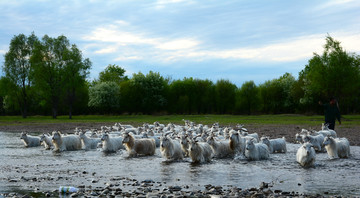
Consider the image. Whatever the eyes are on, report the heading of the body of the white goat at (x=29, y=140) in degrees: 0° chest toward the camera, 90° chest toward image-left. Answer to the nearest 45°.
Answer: approximately 90°

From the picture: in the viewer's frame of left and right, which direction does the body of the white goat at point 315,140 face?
facing to the left of the viewer

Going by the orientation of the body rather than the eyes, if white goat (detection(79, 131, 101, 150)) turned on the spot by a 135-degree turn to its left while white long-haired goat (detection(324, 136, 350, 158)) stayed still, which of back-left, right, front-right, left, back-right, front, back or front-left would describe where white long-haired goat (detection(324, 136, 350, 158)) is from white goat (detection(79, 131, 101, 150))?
front

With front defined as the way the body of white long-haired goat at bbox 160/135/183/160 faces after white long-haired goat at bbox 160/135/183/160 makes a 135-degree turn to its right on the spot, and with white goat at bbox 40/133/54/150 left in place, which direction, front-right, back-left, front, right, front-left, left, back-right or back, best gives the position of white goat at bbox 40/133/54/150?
front-left

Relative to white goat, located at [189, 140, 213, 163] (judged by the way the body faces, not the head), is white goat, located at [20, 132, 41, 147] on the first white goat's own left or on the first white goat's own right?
on the first white goat's own right

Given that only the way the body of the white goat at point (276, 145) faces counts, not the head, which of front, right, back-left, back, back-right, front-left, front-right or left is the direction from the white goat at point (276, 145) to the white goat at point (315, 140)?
back

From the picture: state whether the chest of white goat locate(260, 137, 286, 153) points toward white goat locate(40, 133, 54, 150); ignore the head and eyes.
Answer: yes

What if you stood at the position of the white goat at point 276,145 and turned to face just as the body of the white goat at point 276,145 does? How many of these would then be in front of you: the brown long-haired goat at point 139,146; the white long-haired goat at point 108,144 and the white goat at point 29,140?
3

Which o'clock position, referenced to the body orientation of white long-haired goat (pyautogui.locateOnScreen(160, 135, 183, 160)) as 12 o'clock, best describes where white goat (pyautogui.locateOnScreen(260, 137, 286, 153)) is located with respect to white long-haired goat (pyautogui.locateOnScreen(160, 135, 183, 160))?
white goat (pyautogui.locateOnScreen(260, 137, 286, 153)) is roughly at 7 o'clock from white long-haired goat (pyautogui.locateOnScreen(160, 135, 183, 160)).

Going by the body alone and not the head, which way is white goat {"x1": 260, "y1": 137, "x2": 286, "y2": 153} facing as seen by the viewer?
to the viewer's left

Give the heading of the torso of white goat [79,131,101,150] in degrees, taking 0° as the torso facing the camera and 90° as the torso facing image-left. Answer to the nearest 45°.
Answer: approximately 90°

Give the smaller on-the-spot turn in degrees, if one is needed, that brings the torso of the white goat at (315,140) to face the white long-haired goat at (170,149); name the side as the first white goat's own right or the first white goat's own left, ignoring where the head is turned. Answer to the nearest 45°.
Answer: approximately 45° to the first white goat's own left

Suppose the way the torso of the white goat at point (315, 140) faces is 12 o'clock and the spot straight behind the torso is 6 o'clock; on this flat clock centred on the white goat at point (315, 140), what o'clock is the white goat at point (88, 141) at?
the white goat at point (88, 141) is roughly at 12 o'clock from the white goat at point (315, 140).
